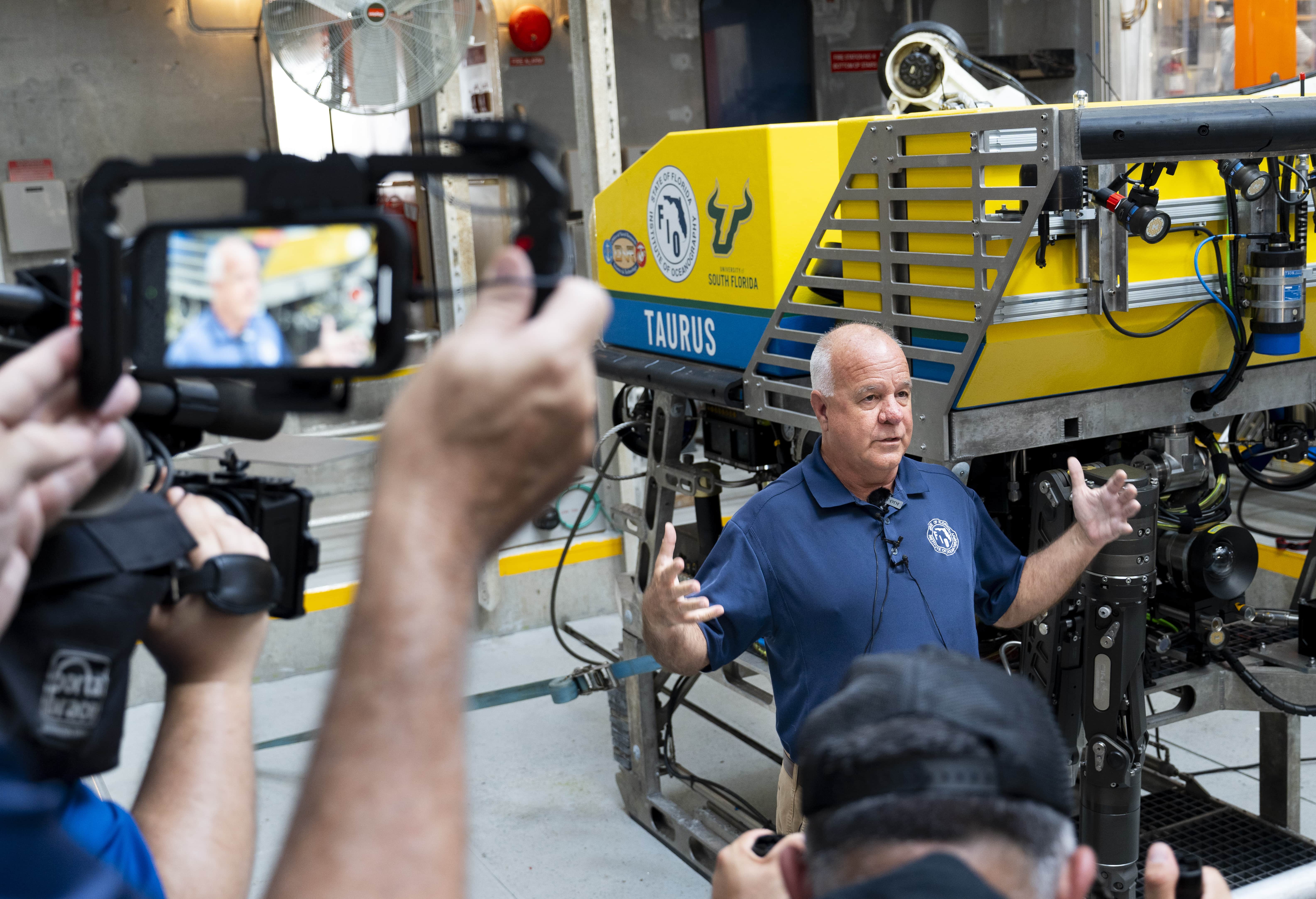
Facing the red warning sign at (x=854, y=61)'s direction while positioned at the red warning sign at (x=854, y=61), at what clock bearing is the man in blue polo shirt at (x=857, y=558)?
The man in blue polo shirt is roughly at 12 o'clock from the red warning sign.

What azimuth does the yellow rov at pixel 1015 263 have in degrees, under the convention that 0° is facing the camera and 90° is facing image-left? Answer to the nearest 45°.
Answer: approximately 315°

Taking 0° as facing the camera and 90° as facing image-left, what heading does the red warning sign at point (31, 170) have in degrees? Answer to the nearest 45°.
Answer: approximately 0°

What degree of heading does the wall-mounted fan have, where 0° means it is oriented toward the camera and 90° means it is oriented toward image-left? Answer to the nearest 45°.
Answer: approximately 0°

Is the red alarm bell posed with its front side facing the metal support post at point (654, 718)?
yes

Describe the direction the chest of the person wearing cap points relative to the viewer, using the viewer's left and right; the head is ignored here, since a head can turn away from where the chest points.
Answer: facing away from the viewer

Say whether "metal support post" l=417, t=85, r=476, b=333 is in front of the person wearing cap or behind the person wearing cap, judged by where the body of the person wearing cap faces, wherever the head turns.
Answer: in front

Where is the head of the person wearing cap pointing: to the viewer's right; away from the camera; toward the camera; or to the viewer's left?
away from the camera

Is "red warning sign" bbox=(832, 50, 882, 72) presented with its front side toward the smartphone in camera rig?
yes

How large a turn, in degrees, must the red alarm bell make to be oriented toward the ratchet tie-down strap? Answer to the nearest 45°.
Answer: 0° — it already faces it
